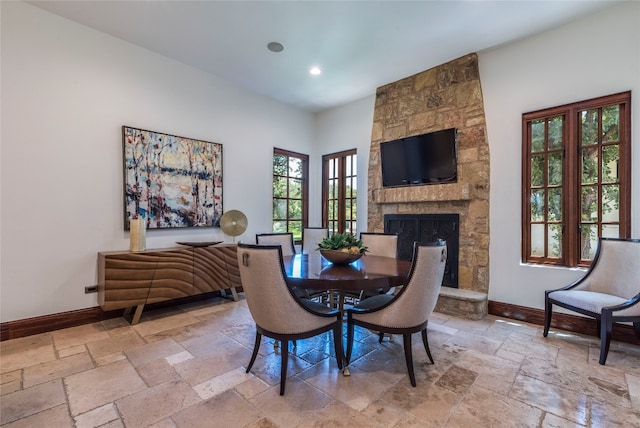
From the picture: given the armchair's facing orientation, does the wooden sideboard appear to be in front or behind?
in front

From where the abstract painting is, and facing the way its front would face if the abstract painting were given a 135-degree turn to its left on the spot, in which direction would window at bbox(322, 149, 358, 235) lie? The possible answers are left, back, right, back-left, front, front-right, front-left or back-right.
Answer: right

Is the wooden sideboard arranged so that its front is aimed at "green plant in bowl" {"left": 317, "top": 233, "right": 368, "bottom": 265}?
yes

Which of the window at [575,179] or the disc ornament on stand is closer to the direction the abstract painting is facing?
the window

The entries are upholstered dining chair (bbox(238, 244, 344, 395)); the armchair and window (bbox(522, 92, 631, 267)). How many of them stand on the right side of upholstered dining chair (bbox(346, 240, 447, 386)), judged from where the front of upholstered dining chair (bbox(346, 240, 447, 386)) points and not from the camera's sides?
2

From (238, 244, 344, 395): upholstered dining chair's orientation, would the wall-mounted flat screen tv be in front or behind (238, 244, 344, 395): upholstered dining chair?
in front

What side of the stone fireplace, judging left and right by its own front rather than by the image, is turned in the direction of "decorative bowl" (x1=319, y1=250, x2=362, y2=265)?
front

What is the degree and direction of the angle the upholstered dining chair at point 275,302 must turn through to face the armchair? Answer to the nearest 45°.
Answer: approximately 45° to its right

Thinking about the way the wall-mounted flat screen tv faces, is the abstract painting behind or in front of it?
in front

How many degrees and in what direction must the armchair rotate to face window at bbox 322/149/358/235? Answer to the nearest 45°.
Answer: approximately 45° to its right
